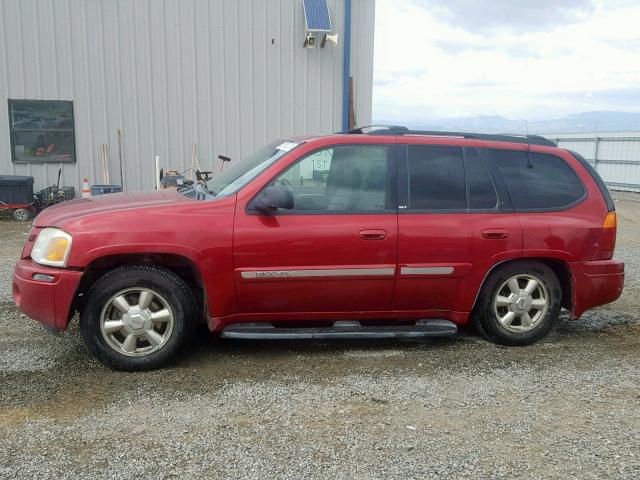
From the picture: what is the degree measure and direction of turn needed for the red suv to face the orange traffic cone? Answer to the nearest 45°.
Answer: approximately 45° to its right

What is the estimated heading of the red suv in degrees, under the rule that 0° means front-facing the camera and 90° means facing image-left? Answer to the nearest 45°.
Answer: approximately 90°

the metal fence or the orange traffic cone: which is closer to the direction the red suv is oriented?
the orange traffic cone

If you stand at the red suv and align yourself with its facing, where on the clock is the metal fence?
The metal fence is roughly at 4 o'clock from the red suv.
